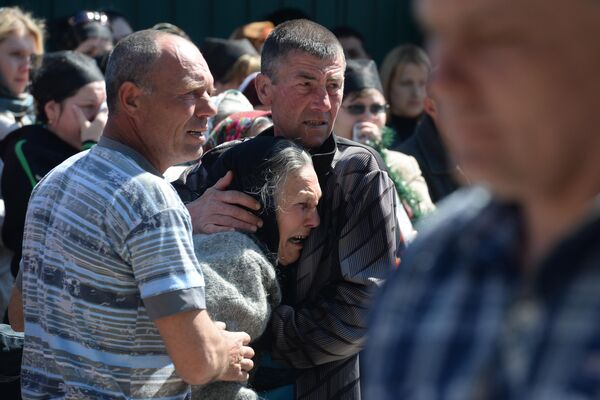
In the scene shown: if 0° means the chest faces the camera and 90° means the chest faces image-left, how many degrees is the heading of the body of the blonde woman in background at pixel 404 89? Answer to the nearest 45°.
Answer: approximately 315°

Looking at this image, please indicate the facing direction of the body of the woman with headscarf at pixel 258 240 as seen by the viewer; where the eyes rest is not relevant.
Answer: to the viewer's right

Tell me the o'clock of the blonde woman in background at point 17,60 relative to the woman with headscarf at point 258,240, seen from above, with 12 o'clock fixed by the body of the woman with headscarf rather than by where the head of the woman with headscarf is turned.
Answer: The blonde woman in background is roughly at 8 o'clock from the woman with headscarf.

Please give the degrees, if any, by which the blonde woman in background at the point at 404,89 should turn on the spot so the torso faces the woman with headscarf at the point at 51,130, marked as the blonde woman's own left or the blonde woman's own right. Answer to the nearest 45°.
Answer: approximately 90° to the blonde woman's own right

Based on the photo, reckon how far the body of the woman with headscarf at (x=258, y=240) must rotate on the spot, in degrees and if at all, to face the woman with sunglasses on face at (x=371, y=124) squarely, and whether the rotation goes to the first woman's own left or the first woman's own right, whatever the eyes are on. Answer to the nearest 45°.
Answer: approximately 90° to the first woman's own left
